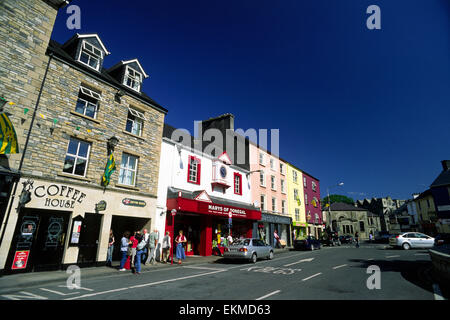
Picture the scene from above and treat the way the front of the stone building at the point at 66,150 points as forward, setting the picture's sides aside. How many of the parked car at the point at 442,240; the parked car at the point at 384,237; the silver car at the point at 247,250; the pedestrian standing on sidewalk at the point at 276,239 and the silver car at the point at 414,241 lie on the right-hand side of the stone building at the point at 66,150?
0

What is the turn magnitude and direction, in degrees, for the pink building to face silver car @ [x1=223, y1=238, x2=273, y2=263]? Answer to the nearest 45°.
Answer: approximately 45° to its right

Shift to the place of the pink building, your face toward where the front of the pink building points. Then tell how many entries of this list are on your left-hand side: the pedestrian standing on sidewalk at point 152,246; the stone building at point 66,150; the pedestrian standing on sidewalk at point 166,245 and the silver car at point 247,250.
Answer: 0

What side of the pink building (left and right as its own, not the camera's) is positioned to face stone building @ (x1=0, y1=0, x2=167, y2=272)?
right

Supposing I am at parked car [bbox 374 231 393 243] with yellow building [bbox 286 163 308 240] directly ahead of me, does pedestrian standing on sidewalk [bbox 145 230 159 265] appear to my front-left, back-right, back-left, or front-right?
front-left

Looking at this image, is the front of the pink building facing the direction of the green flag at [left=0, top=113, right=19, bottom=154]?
no

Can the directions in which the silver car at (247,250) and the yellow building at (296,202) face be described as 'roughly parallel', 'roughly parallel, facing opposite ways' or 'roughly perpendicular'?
roughly perpendicular

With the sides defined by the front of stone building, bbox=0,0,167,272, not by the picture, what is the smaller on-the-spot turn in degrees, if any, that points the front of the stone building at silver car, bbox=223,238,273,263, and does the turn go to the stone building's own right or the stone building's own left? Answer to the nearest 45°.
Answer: approximately 45° to the stone building's own left

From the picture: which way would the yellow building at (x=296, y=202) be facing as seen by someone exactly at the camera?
facing the viewer and to the right of the viewer
